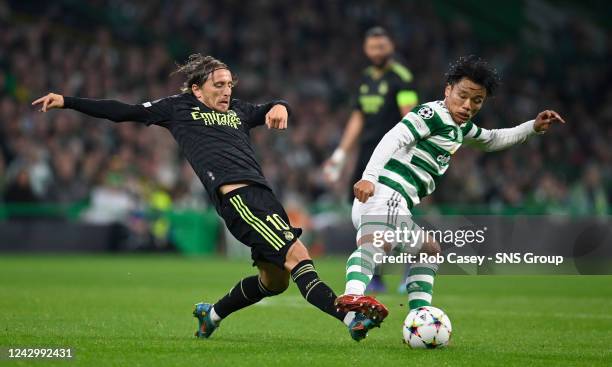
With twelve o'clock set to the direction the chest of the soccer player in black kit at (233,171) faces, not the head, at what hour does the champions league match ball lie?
The champions league match ball is roughly at 11 o'clock from the soccer player in black kit.

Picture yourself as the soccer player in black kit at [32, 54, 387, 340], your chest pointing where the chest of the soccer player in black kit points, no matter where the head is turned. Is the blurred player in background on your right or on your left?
on your left

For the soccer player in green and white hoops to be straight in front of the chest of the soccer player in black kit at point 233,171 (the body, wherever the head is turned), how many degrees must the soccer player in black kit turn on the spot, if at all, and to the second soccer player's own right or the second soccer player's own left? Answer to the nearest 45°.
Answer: approximately 45° to the second soccer player's own left

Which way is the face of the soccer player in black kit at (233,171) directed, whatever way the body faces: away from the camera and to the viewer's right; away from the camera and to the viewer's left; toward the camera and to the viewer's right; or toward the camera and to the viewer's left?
toward the camera and to the viewer's right
